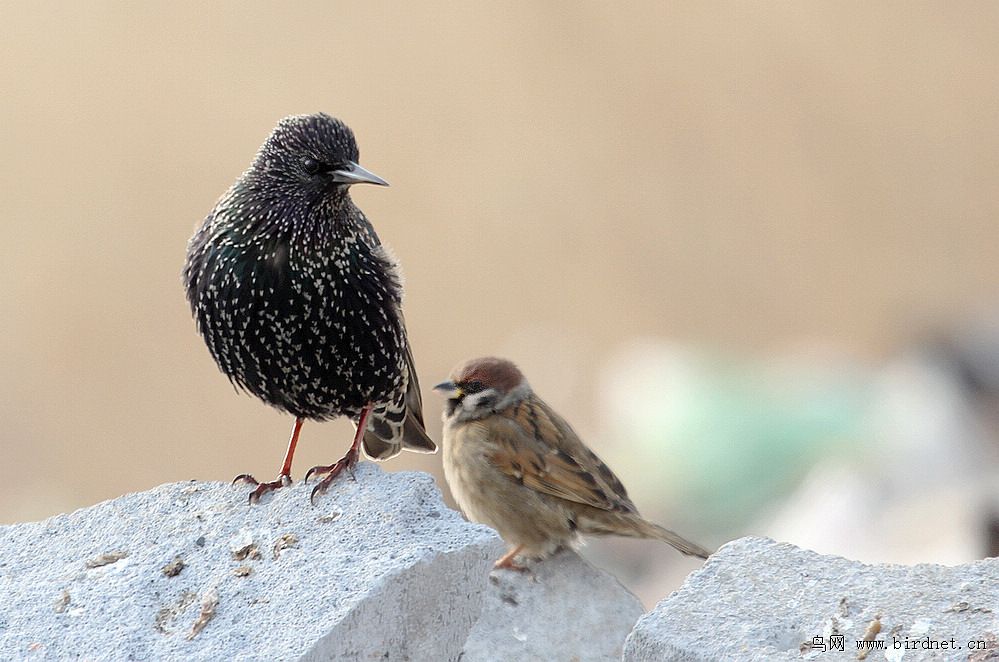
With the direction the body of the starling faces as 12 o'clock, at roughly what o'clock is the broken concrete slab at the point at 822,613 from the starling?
The broken concrete slab is roughly at 9 o'clock from the starling.

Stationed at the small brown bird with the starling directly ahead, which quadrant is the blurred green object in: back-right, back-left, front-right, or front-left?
back-right

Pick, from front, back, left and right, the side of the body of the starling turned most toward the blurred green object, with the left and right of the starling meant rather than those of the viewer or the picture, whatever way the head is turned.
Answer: back

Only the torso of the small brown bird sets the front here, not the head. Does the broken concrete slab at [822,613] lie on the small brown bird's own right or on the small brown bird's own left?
on the small brown bird's own left

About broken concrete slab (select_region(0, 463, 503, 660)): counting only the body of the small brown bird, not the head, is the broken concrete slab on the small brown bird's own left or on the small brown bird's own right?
on the small brown bird's own left

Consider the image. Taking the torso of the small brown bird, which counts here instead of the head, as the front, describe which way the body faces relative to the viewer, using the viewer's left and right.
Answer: facing to the left of the viewer

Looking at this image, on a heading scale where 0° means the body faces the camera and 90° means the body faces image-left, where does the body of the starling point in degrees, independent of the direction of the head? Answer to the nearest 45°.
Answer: approximately 45°
